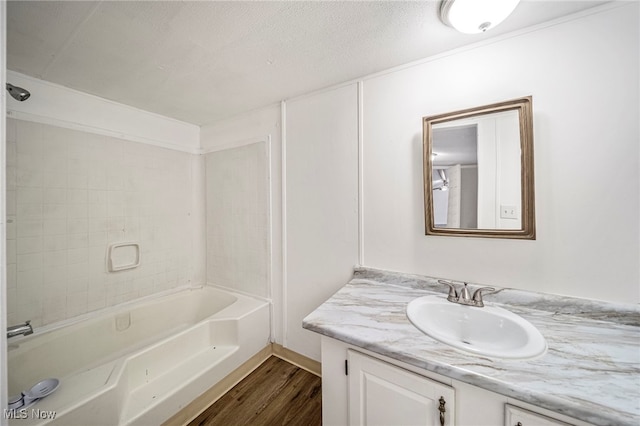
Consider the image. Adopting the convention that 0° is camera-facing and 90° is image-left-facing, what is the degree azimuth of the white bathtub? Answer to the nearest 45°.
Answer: approximately 315°

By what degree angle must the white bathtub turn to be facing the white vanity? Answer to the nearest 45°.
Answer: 0° — it already faces it

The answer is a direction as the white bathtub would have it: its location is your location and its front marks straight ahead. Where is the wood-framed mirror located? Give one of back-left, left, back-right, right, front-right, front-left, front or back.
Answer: front

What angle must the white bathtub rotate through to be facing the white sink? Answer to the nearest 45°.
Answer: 0° — it already faces it

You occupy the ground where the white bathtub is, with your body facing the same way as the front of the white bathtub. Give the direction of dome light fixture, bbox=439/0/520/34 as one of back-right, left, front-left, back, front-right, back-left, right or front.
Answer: front

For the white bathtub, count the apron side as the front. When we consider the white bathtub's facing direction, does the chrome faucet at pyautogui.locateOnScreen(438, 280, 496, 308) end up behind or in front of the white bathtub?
in front
